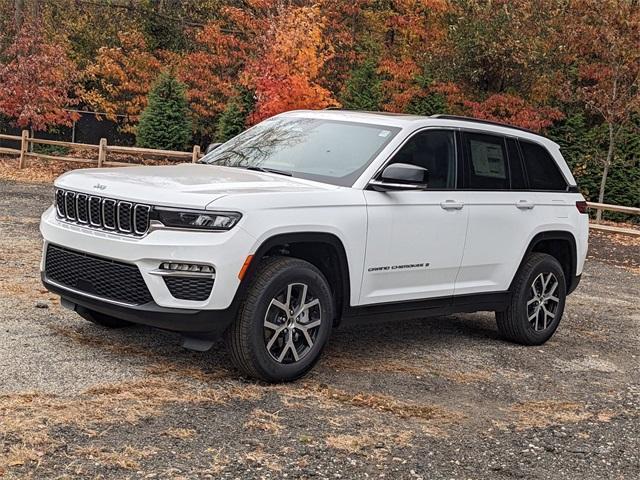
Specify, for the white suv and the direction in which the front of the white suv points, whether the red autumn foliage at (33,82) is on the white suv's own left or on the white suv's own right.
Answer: on the white suv's own right

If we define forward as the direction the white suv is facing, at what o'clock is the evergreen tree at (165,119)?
The evergreen tree is roughly at 4 o'clock from the white suv.

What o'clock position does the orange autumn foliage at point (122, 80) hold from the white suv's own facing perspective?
The orange autumn foliage is roughly at 4 o'clock from the white suv.

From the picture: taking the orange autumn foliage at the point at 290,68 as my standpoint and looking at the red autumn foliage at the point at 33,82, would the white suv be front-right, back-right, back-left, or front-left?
back-left

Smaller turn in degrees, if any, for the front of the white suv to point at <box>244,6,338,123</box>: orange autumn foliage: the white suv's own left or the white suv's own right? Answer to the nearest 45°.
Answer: approximately 135° to the white suv's own right

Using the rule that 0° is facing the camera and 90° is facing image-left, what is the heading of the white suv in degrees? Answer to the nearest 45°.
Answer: approximately 45°
